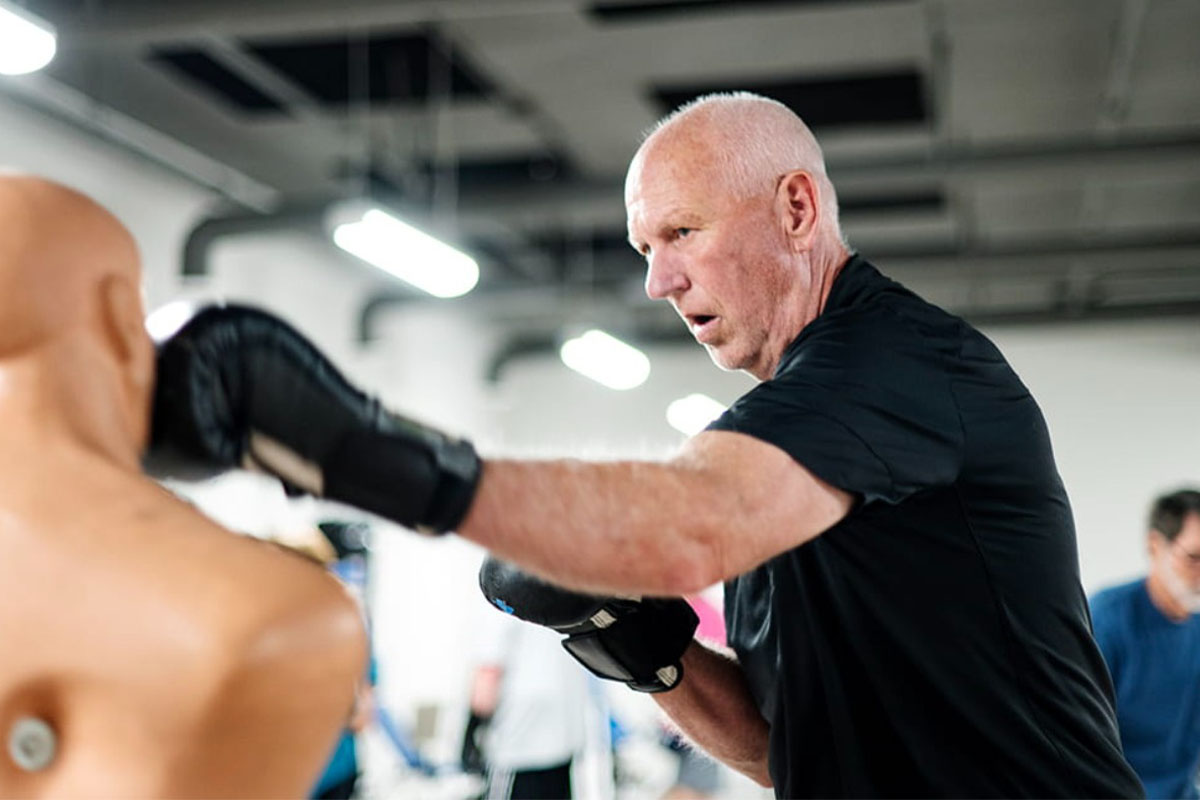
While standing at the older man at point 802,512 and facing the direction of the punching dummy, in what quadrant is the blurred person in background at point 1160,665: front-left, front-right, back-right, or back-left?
back-right

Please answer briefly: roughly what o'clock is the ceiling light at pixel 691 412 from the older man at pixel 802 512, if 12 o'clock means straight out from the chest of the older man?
The ceiling light is roughly at 3 o'clock from the older man.

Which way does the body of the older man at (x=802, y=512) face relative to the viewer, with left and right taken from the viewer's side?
facing to the left of the viewer

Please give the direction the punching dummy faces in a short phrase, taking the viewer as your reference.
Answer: facing away from the viewer and to the right of the viewer

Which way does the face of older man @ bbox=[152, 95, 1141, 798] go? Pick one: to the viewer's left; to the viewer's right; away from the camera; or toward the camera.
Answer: to the viewer's left

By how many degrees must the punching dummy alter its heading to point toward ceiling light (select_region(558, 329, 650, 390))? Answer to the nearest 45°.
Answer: approximately 45° to its left

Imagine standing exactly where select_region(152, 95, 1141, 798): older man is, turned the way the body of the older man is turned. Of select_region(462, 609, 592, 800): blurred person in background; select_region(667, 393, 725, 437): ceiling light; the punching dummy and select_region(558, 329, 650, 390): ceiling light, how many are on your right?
3

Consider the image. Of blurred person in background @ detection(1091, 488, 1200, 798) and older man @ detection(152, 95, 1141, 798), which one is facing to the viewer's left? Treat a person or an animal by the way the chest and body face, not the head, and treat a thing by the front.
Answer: the older man
